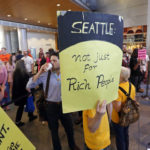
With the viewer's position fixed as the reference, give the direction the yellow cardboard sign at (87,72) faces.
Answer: facing the viewer

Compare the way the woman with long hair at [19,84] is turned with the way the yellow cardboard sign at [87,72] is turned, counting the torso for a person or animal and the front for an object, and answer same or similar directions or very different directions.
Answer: very different directions

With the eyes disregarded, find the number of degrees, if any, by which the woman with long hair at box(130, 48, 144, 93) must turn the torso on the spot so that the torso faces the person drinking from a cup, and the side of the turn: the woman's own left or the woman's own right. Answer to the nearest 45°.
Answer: approximately 90° to the woman's own right

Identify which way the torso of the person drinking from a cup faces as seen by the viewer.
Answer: toward the camera

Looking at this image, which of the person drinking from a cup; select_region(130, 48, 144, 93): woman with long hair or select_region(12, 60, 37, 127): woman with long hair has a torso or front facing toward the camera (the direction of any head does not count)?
the person drinking from a cup

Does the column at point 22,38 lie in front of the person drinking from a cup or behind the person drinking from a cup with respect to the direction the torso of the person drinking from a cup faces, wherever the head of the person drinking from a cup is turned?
behind

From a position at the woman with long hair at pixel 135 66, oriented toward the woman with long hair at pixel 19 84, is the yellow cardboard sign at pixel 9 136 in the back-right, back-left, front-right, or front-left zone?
front-left

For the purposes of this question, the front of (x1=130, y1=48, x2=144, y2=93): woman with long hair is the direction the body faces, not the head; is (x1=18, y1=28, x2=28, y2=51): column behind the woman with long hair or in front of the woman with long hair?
behind

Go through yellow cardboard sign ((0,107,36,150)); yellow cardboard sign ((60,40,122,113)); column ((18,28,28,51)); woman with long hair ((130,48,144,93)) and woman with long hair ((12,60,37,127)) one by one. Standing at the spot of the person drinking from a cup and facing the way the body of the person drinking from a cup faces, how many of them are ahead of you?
2

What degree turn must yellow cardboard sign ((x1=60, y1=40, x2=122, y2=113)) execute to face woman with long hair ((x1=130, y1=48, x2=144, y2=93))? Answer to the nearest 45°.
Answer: approximately 180°
